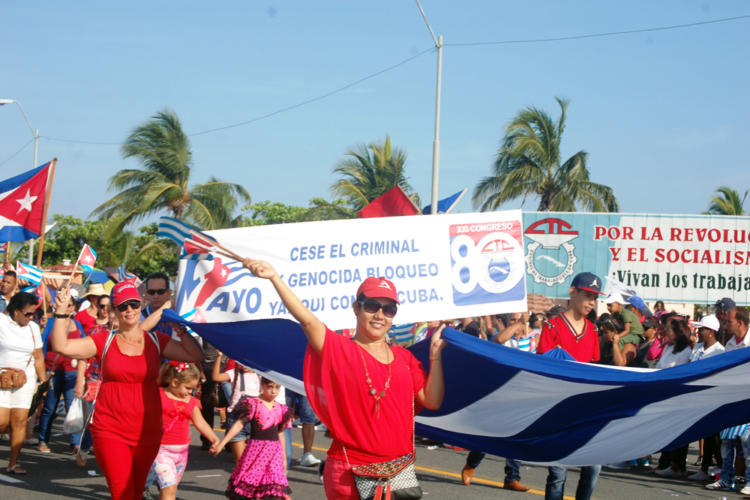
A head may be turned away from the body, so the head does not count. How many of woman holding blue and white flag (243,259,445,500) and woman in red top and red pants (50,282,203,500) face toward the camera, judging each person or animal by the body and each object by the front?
2

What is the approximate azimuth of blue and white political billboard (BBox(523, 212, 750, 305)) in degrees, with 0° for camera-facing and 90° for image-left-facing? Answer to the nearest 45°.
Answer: approximately 0°

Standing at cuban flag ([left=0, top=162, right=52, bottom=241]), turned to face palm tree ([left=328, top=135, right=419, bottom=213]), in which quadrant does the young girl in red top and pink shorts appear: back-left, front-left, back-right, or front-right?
back-right

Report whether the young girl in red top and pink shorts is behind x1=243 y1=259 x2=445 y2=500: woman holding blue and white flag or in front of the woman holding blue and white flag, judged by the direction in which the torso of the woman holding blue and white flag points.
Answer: behind

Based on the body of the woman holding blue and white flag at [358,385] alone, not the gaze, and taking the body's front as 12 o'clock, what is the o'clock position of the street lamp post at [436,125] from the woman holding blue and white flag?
The street lamp post is roughly at 6 o'clock from the woman holding blue and white flag.

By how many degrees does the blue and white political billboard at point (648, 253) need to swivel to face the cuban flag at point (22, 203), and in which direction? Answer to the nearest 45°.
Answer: approximately 45° to its right

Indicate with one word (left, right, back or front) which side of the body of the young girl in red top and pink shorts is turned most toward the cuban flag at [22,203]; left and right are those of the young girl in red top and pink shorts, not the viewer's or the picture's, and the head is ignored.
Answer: back

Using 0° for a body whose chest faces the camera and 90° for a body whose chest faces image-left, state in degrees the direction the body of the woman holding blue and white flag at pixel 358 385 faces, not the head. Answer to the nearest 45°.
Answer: approximately 0°

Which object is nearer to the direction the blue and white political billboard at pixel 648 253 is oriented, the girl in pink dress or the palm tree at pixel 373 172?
the girl in pink dress

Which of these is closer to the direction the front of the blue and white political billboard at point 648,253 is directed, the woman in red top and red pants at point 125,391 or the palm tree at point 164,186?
the woman in red top and red pants

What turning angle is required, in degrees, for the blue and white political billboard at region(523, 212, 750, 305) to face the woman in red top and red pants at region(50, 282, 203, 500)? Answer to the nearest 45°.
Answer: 0° — it already faces them

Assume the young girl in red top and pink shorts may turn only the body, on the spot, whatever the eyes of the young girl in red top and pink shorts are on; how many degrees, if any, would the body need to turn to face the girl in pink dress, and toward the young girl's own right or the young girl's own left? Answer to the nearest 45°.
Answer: approximately 45° to the young girl's own left
